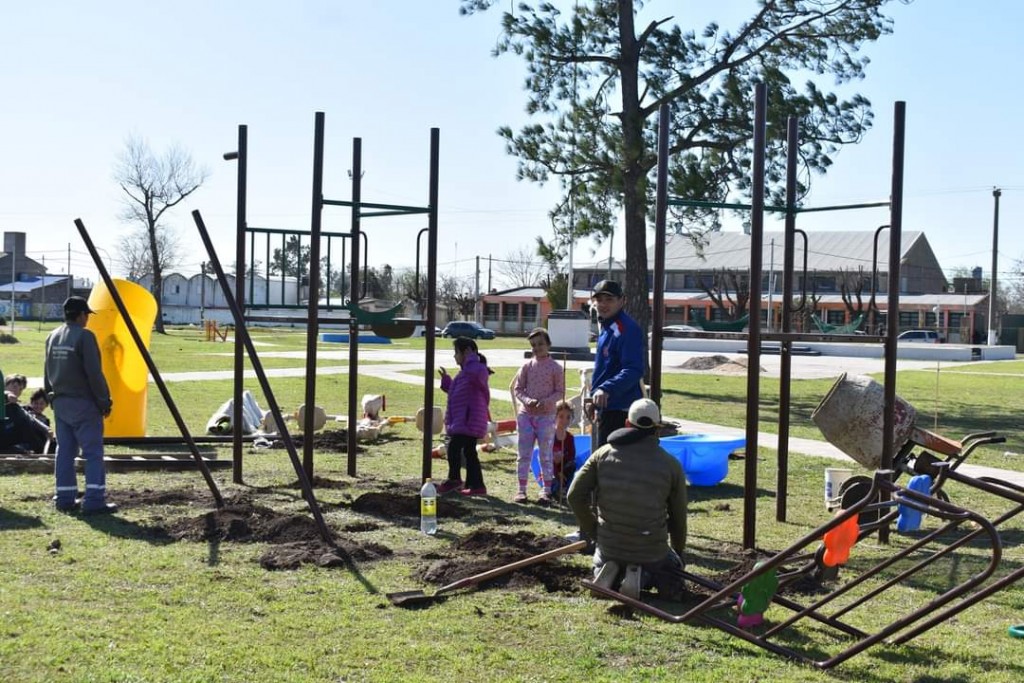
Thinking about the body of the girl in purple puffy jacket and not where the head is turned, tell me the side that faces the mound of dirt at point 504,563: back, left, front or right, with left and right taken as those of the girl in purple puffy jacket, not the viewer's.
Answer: left

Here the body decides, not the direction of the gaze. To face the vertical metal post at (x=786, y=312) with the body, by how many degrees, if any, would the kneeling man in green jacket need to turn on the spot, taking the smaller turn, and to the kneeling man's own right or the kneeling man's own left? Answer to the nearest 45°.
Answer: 0° — they already face it

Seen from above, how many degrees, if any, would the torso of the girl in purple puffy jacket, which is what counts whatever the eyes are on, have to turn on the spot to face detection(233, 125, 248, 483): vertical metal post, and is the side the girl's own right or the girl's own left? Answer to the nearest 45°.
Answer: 0° — they already face it

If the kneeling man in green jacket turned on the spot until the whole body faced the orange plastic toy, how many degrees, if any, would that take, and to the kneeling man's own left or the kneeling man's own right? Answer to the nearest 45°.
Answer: approximately 135° to the kneeling man's own right

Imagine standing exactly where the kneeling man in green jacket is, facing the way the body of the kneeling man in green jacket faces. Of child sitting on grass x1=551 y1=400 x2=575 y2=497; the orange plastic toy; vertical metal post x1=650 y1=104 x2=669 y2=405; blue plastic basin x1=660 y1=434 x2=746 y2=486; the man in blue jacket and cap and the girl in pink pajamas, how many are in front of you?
5

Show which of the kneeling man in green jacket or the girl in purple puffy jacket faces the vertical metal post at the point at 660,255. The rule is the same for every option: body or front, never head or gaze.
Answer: the kneeling man in green jacket

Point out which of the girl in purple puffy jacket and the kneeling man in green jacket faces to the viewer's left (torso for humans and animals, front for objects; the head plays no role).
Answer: the girl in purple puffy jacket

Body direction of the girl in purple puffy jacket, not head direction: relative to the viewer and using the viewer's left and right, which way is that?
facing to the left of the viewer

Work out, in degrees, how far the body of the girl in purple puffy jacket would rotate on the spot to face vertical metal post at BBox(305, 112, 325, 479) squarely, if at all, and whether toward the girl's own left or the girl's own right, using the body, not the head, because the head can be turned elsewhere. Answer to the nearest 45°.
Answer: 0° — they already face it

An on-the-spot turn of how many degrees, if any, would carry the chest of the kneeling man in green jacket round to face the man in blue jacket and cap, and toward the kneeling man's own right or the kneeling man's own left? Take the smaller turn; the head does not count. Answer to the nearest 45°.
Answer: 0° — they already face them

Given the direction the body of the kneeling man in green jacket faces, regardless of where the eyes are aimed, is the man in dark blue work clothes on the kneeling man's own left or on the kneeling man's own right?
on the kneeling man's own left

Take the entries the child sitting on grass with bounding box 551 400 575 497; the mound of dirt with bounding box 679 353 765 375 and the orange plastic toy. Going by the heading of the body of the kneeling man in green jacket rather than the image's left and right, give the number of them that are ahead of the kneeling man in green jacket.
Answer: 2

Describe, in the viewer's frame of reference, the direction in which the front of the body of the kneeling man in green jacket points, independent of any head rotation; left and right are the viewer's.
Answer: facing away from the viewer

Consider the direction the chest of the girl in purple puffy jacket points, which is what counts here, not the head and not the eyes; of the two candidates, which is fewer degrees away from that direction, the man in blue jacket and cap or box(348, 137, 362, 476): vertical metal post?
the vertical metal post
